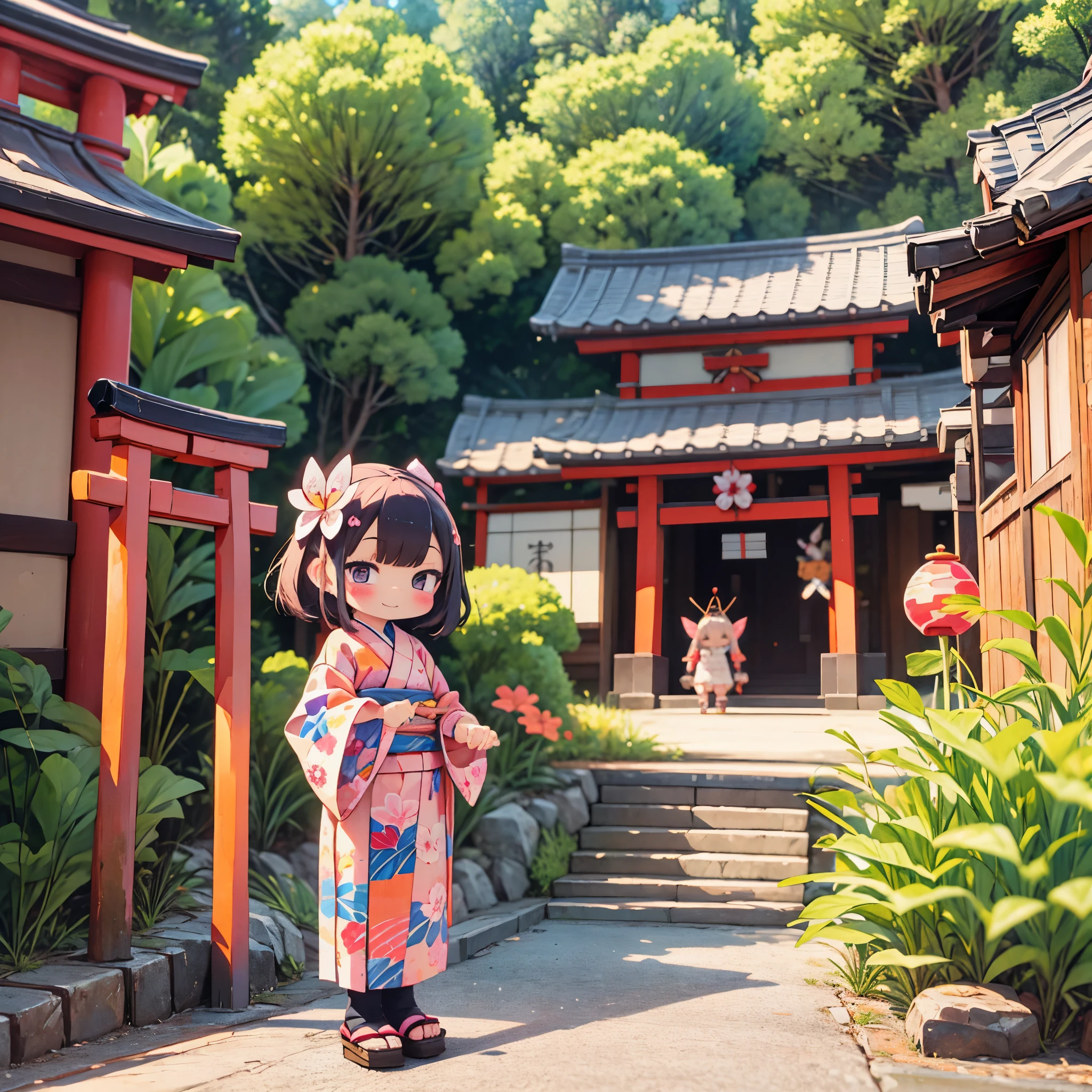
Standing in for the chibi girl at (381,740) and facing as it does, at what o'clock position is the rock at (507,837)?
The rock is roughly at 8 o'clock from the chibi girl.

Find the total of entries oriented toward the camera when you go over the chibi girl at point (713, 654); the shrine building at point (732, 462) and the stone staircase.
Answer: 3

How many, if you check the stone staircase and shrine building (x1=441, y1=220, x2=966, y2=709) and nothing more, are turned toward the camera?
2

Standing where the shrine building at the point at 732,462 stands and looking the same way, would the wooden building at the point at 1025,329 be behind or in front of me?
in front

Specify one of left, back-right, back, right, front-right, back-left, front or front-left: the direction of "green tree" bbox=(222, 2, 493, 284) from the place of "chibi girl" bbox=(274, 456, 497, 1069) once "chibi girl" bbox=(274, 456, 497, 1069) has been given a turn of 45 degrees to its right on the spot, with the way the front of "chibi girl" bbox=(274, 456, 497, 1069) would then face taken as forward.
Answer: back

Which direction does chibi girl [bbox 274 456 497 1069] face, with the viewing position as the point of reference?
facing the viewer and to the right of the viewer

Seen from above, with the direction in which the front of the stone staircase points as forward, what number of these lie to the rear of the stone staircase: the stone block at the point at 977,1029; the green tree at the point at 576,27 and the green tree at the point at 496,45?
2

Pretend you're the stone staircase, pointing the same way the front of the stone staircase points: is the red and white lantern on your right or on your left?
on your left

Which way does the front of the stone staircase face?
toward the camera

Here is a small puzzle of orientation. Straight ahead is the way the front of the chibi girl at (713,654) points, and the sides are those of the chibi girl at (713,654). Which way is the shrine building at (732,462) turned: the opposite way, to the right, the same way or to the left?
the same way

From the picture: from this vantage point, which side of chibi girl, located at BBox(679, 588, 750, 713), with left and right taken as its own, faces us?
front

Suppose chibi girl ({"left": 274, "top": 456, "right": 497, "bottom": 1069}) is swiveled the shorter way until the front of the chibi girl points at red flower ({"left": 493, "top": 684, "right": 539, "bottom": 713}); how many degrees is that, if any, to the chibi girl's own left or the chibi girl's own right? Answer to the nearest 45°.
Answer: approximately 135° to the chibi girl's own left

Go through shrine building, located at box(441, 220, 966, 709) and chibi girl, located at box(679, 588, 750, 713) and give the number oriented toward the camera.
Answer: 2

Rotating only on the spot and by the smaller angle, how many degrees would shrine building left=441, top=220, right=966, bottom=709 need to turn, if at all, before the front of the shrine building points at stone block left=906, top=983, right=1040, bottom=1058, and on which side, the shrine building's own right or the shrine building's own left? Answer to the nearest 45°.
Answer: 0° — it already faces it

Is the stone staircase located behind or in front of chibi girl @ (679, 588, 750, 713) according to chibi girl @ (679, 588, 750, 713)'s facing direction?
in front

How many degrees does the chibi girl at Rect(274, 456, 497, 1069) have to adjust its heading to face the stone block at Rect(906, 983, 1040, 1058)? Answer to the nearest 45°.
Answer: approximately 45° to its left

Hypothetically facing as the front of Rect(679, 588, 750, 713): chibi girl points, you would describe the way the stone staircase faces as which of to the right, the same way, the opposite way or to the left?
the same way
